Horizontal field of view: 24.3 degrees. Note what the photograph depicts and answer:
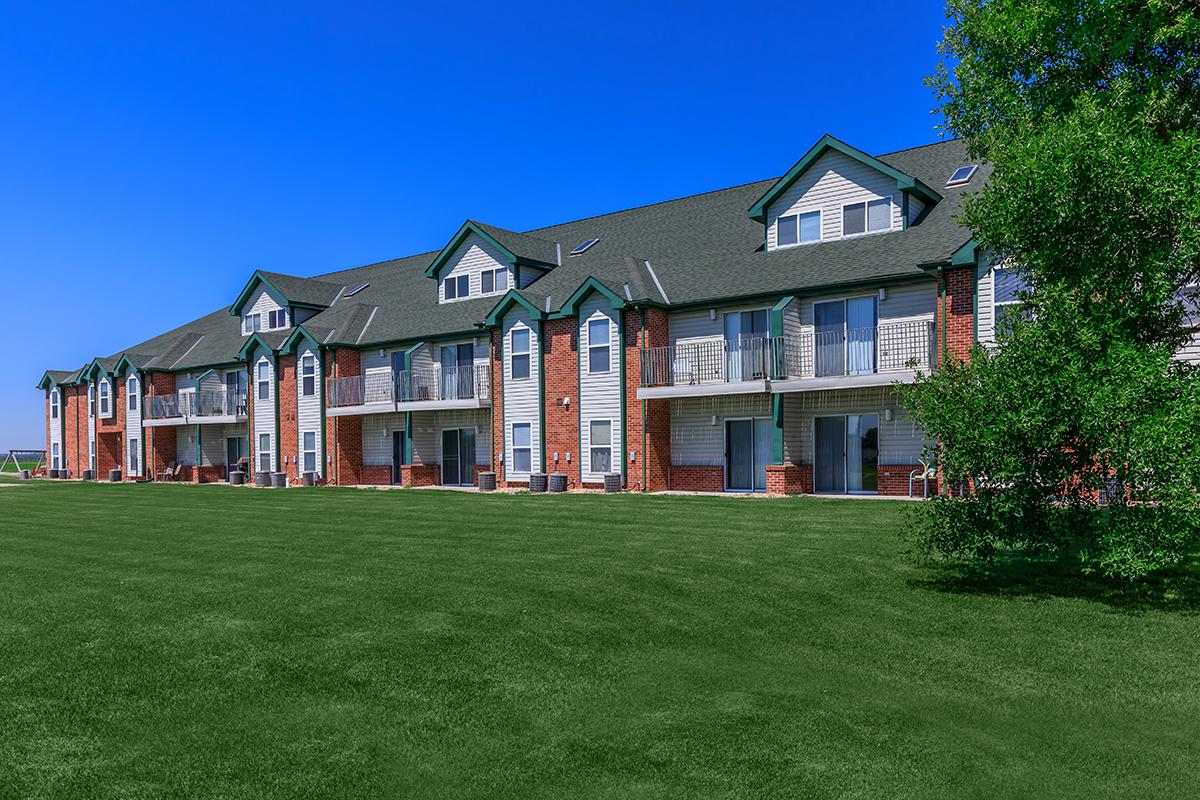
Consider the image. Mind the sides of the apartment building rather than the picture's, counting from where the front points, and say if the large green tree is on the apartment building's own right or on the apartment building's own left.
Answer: on the apartment building's own left

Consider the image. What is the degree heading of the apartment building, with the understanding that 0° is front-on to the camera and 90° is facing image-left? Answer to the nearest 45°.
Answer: approximately 45°
